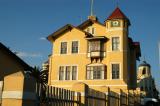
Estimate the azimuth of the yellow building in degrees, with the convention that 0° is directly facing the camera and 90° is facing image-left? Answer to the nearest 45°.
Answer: approximately 0°

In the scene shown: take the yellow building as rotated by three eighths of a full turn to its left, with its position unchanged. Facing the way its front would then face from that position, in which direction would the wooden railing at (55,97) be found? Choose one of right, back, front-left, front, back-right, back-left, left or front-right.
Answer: back-right
